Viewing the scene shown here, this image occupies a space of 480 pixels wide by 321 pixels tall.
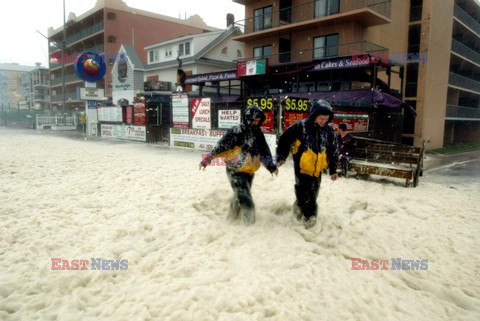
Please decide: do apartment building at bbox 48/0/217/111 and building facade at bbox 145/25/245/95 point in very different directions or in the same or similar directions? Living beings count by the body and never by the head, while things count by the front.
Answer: same or similar directions

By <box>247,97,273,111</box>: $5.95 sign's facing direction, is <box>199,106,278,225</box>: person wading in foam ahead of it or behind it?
ahead

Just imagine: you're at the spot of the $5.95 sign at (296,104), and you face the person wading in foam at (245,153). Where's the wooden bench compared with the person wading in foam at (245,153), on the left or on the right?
left

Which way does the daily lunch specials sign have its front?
toward the camera

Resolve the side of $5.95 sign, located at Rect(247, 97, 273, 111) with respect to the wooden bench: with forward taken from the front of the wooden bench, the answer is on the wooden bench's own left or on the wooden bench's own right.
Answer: on the wooden bench's own right

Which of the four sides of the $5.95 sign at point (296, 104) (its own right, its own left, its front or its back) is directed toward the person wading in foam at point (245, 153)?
front

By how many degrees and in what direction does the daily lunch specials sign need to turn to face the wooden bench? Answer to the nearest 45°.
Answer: approximately 45° to its left

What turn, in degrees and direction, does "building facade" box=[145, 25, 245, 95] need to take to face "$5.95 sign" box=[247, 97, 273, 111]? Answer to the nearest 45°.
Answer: approximately 45° to its left

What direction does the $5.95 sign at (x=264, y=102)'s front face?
toward the camera

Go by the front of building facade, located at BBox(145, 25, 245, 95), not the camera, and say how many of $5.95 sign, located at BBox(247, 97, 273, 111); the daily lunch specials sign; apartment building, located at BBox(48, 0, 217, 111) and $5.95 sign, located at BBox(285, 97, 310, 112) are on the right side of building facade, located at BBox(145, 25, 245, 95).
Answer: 1

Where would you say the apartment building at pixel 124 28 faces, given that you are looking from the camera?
facing the viewer and to the left of the viewer

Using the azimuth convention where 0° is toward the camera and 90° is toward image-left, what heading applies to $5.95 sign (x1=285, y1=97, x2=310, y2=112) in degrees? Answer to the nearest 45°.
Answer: approximately 0°

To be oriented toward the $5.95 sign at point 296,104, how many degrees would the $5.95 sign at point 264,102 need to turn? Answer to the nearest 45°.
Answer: approximately 90° to its left

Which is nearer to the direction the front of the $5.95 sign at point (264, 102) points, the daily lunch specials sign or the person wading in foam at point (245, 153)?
the person wading in foam

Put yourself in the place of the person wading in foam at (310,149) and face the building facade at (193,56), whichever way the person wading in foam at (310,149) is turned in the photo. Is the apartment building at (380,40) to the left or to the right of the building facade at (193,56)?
right

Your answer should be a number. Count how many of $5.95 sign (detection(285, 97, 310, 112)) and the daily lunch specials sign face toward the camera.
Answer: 2
